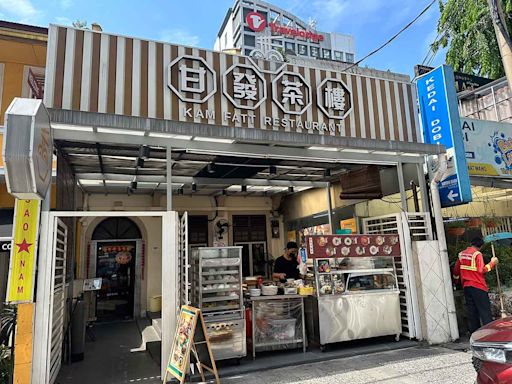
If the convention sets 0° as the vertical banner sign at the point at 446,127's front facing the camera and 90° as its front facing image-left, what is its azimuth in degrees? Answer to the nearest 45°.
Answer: approximately 45°

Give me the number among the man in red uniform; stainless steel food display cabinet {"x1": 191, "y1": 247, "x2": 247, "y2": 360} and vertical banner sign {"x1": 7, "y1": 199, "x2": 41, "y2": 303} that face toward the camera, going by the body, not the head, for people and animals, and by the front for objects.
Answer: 2

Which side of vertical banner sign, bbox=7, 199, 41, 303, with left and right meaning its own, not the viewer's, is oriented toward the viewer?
front

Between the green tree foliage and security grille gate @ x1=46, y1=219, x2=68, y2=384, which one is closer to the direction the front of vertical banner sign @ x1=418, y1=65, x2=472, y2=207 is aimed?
the security grille gate

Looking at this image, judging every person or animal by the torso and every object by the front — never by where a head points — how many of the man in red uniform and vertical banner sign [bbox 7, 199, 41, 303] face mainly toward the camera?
1

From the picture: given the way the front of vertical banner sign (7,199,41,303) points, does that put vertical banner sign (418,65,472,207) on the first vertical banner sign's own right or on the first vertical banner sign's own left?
on the first vertical banner sign's own left

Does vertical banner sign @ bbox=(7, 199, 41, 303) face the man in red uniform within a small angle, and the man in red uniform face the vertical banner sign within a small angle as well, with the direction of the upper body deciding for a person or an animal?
no

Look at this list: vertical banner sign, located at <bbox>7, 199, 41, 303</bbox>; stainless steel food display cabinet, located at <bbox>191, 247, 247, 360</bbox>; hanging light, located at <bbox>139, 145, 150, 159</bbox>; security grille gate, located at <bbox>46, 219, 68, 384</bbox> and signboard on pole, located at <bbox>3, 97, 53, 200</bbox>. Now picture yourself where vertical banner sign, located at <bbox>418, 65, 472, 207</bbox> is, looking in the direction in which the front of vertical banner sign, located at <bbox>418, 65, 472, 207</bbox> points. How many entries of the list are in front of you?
5

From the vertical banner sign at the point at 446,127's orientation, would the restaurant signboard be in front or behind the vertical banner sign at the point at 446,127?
in front

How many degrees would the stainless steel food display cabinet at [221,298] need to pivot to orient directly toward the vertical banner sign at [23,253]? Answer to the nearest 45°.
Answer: approximately 45° to its right

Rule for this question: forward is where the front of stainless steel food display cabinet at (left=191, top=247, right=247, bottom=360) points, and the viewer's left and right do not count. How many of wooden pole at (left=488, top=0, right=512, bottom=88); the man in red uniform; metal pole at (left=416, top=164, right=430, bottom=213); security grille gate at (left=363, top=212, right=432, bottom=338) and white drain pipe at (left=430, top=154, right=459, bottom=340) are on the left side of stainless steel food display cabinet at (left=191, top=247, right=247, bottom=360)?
5
